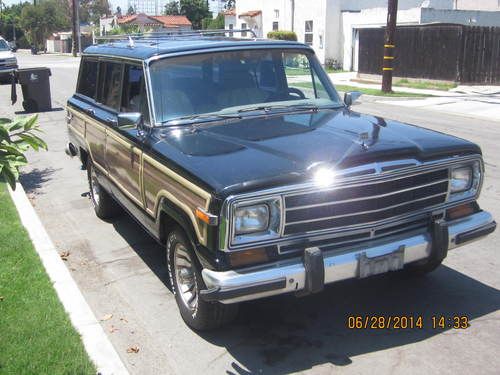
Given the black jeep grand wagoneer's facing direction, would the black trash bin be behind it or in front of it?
behind

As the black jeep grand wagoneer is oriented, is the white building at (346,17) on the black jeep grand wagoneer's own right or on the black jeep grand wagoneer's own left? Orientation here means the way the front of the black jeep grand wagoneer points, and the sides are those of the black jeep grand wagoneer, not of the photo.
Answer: on the black jeep grand wagoneer's own left

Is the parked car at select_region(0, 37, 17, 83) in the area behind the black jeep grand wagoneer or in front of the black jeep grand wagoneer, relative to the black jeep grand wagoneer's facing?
behind

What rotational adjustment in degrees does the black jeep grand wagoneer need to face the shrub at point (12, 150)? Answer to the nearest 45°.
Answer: approximately 90° to its right

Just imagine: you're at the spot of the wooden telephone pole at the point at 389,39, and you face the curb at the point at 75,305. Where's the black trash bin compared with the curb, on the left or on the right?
right

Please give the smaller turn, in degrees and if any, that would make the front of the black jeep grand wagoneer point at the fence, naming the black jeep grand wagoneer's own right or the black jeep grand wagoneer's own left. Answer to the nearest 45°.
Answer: approximately 135° to the black jeep grand wagoneer's own left

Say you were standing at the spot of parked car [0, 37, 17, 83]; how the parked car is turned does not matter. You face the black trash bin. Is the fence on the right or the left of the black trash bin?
left

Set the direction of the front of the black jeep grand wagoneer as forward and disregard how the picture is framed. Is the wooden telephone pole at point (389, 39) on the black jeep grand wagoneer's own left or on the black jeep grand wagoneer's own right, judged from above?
on the black jeep grand wagoneer's own left

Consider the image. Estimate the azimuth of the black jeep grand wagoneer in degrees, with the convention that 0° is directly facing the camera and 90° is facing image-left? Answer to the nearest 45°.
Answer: approximately 315°
